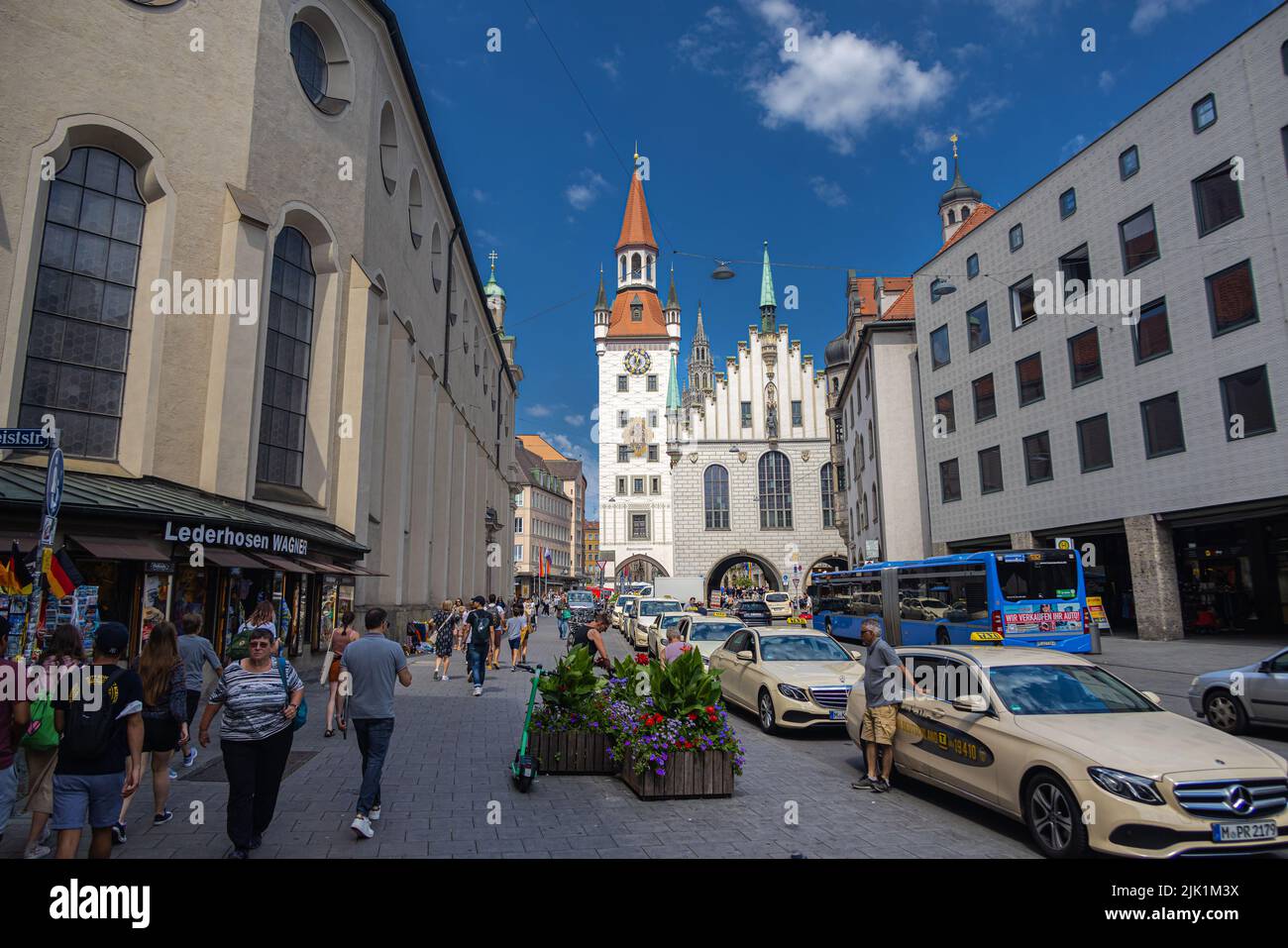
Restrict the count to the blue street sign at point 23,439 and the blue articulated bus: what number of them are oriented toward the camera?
1

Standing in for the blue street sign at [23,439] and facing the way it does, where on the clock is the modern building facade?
The modern building facade is roughly at 9 o'clock from the blue street sign.

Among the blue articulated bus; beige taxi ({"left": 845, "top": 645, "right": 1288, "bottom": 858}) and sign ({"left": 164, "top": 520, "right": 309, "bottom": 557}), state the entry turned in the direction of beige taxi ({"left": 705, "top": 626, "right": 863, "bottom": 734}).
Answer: the sign

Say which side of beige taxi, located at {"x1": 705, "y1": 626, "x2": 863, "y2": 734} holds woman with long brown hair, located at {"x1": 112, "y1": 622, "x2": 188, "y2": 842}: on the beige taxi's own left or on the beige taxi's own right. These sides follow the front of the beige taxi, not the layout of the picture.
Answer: on the beige taxi's own right

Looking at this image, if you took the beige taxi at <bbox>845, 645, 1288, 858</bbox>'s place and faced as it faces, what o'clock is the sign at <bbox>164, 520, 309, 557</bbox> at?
The sign is roughly at 5 o'clock from the beige taxi.

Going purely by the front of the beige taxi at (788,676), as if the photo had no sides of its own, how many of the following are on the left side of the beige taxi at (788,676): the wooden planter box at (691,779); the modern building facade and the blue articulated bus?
2

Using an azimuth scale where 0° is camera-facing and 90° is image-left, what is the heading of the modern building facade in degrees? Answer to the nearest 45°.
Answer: approximately 45°
